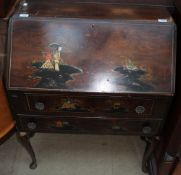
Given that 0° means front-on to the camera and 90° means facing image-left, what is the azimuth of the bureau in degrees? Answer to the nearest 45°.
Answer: approximately 0°
